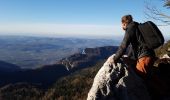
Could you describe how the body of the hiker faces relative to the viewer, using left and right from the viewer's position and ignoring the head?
facing to the left of the viewer
